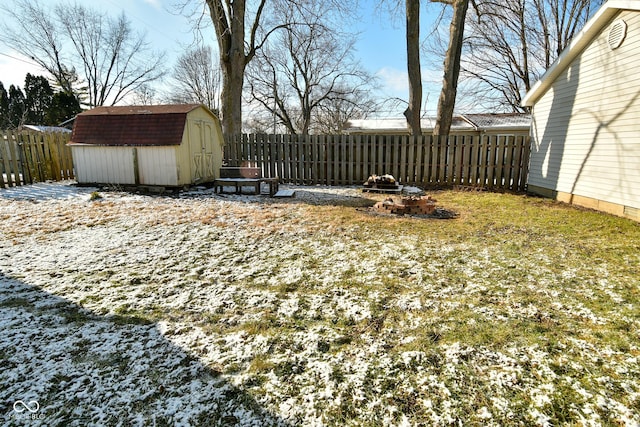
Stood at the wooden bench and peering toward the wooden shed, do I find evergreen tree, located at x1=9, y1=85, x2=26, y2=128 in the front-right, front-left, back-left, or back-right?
front-right

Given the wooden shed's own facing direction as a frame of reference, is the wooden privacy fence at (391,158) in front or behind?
in front

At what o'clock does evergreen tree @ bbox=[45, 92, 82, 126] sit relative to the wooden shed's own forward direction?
The evergreen tree is roughly at 7 o'clock from the wooden shed.

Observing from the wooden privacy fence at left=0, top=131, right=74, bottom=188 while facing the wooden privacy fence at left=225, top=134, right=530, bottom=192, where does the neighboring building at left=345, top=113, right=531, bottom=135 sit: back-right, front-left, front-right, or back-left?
front-left

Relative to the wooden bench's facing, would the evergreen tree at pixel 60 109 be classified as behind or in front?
behind

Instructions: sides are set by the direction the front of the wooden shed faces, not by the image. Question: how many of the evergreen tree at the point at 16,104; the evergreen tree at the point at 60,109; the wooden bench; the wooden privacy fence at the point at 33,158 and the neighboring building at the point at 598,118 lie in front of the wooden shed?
2

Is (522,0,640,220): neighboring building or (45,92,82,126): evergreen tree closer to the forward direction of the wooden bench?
the neighboring building

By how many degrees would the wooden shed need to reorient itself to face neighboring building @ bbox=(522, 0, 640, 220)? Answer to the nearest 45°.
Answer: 0° — it already faces it

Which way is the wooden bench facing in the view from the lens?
facing the viewer

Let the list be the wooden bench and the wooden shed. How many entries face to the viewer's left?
0

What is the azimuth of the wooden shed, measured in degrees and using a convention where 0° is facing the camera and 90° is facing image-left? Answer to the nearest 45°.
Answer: approximately 315°

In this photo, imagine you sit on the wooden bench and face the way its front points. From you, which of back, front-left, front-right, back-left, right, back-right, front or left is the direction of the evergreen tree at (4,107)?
back-right

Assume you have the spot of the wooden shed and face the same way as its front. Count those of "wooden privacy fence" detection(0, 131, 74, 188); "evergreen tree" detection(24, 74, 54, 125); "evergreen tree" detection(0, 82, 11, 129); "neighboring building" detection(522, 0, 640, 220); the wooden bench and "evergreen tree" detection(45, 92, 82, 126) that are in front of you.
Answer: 2

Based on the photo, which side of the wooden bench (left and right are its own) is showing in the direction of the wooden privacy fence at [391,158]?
left

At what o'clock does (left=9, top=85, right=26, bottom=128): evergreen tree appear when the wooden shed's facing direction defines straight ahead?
The evergreen tree is roughly at 7 o'clock from the wooden shed.
